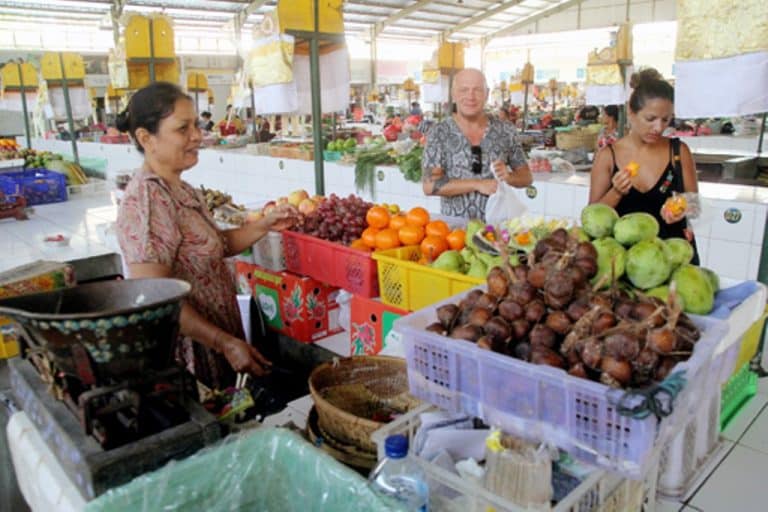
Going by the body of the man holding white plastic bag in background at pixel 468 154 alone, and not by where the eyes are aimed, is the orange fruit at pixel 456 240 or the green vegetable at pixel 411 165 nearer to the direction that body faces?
the orange fruit

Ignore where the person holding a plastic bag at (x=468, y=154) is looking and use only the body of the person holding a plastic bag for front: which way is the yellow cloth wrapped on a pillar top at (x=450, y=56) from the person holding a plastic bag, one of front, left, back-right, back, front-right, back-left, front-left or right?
back

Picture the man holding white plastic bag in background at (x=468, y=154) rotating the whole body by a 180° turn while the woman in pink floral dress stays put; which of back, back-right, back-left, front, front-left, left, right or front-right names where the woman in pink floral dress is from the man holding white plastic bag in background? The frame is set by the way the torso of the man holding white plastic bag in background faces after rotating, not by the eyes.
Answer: back-left

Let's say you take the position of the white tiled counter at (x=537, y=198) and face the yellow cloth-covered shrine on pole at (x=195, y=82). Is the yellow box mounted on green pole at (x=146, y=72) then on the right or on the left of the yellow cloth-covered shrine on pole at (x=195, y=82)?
left

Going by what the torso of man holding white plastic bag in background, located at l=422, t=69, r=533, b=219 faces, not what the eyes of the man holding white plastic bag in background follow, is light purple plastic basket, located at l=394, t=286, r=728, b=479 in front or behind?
in front

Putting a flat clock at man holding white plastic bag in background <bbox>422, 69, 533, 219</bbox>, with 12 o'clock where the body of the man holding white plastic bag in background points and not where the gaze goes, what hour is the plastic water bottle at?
The plastic water bottle is roughly at 12 o'clock from the man holding white plastic bag in background.

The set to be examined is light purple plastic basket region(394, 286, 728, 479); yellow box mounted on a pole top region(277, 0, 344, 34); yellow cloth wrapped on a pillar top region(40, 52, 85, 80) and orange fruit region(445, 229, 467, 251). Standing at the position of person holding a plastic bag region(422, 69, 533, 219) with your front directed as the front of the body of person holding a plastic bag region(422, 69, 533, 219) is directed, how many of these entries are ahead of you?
2

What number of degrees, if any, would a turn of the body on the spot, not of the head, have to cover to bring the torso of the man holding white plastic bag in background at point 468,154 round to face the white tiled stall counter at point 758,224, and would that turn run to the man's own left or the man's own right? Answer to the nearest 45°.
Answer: approximately 135° to the man's own left

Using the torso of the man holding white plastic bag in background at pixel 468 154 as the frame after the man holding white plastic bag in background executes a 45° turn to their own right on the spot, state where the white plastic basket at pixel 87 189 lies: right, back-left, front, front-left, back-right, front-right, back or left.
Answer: right

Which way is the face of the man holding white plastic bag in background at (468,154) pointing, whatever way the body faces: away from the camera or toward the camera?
toward the camera

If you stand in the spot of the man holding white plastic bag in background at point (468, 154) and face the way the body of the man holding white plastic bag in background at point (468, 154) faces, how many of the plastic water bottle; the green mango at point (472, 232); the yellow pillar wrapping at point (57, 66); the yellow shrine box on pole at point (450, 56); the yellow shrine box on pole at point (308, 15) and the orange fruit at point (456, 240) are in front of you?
3

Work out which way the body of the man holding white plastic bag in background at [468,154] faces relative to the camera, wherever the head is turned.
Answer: toward the camera

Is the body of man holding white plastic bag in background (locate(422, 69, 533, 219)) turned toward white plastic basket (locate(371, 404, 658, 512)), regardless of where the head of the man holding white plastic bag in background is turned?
yes

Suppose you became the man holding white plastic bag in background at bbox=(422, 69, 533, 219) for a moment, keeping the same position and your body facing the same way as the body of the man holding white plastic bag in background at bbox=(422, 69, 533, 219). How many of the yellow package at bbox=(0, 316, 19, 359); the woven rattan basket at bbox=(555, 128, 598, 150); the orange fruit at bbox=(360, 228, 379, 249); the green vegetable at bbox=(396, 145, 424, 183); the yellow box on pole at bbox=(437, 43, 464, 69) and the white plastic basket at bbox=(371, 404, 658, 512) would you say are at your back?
3

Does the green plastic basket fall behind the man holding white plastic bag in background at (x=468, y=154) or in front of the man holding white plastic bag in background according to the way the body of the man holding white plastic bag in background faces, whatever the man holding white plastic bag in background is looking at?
in front

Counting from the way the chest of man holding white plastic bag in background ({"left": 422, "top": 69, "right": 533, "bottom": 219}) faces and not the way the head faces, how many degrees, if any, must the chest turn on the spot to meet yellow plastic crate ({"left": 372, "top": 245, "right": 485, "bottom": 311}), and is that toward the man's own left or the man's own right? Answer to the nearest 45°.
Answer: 0° — they already face it
